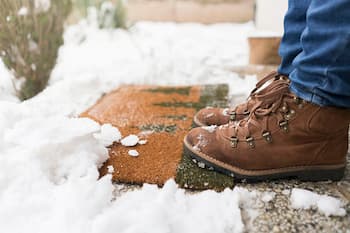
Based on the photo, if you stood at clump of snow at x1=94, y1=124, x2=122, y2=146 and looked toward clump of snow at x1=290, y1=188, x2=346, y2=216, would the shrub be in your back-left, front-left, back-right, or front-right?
back-left

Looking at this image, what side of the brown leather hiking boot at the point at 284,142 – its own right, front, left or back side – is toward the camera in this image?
left

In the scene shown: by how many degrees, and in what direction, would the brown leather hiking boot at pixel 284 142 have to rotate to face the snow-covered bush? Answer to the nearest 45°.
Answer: approximately 45° to its right
